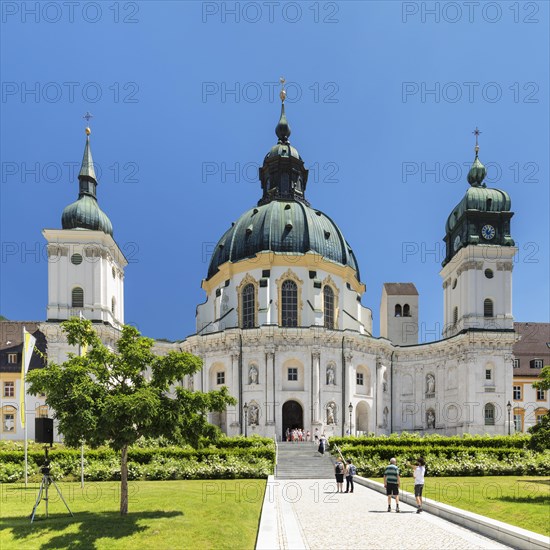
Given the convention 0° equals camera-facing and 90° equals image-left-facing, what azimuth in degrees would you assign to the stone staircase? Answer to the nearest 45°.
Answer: approximately 0°

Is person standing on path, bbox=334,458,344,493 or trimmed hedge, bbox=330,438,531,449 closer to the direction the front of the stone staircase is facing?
the person standing on path

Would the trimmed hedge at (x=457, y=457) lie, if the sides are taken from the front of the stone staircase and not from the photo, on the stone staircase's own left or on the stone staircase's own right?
on the stone staircase's own left

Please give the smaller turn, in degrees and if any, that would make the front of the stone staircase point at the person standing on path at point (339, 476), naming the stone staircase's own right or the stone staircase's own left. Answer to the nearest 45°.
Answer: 0° — it already faces them

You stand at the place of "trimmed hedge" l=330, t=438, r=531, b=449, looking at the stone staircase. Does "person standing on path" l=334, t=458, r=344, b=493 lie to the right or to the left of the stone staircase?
left

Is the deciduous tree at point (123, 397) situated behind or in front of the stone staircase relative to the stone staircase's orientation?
in front
